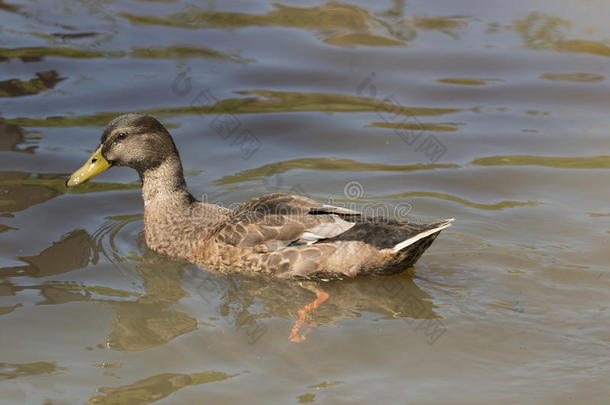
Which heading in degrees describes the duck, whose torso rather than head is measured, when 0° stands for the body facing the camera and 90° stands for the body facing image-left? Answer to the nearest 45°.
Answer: approximately 90°
